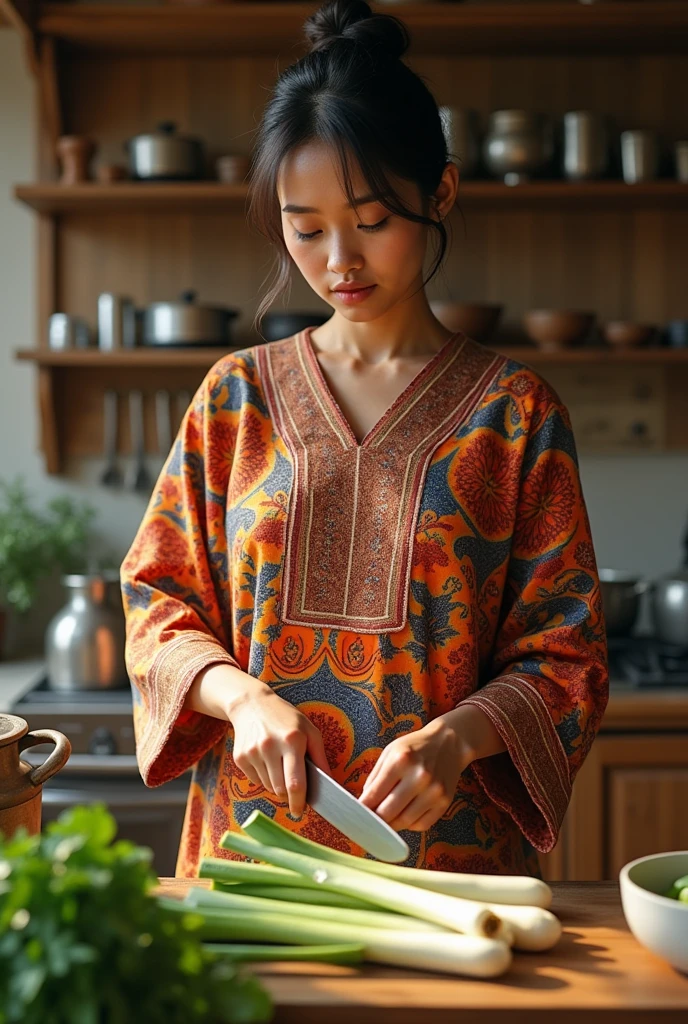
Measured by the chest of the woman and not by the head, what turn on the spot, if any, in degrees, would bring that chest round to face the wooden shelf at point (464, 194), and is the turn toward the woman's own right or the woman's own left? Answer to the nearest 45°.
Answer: approximately 180°

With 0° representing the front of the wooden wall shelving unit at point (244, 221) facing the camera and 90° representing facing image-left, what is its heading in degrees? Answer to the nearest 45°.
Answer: approximately 0°

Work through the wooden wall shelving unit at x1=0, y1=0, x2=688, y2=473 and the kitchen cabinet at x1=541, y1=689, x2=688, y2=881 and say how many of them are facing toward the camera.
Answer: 2

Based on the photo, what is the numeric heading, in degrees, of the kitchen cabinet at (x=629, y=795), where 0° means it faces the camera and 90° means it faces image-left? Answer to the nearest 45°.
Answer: approximately 0°

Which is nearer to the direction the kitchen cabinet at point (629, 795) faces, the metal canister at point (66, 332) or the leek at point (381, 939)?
the leek
